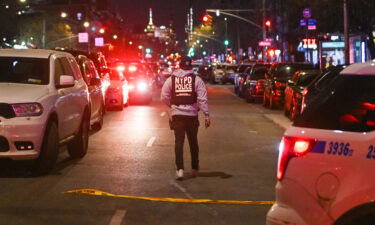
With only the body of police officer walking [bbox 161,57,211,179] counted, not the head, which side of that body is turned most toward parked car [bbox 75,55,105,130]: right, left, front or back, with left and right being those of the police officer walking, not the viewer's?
front

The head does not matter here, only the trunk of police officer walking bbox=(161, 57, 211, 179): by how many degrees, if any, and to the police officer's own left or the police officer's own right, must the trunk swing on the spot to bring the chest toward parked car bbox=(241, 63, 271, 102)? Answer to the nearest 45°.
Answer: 0° — they already face it

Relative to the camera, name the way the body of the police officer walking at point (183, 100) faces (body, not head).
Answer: away from the camera

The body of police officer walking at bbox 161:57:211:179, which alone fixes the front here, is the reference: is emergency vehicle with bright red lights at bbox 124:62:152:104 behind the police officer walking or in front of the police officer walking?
in front

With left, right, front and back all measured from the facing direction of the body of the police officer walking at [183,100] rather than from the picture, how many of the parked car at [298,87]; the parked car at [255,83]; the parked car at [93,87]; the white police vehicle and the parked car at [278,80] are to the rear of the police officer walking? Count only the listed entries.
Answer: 1

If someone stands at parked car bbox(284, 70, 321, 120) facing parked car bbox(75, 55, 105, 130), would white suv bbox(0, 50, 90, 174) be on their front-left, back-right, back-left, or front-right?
front-left

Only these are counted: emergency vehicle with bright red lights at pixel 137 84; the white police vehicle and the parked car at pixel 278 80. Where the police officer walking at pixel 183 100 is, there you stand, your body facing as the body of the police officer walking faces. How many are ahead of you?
2
